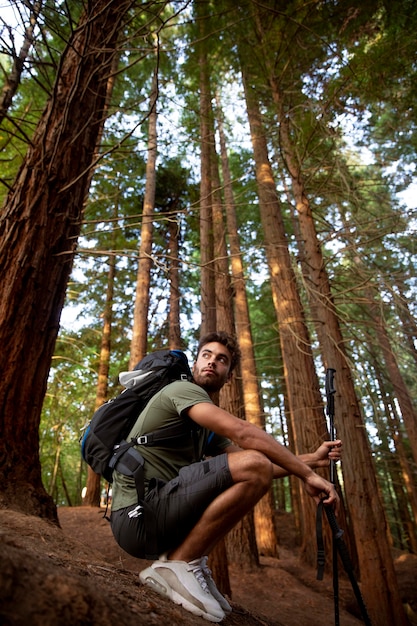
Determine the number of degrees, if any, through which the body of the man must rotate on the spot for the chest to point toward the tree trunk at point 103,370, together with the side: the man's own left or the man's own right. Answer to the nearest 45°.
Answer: approximately 90° to the man's own left

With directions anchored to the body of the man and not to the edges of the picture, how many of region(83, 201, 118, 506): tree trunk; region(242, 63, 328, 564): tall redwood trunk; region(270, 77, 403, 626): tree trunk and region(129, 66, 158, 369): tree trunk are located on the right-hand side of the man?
0

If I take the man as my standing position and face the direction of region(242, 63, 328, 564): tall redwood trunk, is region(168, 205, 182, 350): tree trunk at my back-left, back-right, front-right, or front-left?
front-left

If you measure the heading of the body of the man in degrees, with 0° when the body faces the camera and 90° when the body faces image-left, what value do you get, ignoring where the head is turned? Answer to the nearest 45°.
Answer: approximately 270°

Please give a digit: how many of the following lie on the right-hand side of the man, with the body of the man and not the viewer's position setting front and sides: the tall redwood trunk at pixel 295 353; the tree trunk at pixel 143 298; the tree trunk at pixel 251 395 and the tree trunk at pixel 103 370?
0

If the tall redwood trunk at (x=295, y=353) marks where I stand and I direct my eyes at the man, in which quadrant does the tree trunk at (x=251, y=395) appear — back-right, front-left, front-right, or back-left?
back-right

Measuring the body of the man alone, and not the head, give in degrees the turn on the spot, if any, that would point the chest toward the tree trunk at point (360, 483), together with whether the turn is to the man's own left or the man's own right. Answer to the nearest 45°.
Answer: approximately 45° to the man's own left

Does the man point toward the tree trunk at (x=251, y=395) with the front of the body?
no

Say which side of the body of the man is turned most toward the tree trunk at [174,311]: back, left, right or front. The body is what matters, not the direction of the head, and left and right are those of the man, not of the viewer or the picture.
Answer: left

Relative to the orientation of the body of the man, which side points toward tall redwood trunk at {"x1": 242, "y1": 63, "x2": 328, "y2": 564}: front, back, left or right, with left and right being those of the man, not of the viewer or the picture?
left
